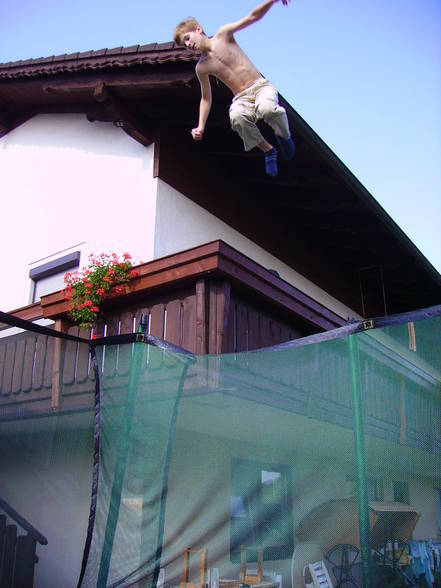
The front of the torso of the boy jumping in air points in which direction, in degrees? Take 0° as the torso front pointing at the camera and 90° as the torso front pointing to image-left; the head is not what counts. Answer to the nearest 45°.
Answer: approximately 45°
